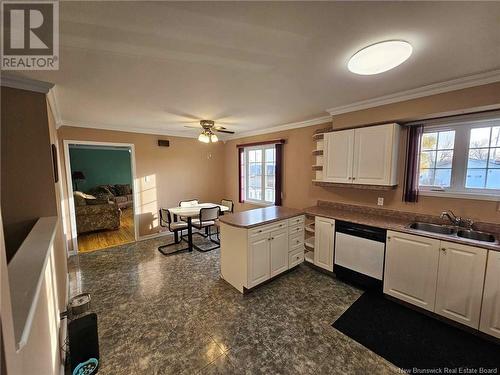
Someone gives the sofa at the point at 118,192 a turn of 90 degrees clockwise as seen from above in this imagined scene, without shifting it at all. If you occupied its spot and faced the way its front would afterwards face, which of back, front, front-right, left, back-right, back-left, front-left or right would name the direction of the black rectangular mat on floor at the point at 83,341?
back-left

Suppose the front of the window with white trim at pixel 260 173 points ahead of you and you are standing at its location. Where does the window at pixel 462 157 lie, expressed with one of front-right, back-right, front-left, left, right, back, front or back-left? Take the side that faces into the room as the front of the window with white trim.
left

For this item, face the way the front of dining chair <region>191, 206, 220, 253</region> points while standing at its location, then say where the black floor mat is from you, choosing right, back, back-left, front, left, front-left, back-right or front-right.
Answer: back

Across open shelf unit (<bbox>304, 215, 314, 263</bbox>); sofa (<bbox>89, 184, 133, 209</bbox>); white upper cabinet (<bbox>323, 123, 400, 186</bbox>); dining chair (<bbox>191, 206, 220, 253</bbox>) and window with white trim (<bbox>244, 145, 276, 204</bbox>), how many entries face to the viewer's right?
0

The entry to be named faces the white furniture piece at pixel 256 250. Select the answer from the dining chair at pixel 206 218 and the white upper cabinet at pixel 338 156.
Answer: the white upper cabinet

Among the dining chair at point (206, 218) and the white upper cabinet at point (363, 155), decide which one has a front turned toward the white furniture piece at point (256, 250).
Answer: the white upper cabinet

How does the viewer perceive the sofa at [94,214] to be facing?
facing to the right of the viewer

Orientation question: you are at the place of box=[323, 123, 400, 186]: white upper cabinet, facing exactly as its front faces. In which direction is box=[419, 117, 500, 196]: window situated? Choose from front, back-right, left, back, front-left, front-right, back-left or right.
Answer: back-left

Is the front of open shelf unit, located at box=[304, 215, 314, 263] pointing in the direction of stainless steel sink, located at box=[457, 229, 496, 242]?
no

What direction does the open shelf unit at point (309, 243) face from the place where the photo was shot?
facing the viewer and to the left of the viewer

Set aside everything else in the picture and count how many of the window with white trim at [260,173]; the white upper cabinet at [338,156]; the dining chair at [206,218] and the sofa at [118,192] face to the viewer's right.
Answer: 0

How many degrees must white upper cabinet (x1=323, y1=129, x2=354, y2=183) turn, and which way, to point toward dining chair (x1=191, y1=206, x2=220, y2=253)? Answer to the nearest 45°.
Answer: approximately 45° to its right

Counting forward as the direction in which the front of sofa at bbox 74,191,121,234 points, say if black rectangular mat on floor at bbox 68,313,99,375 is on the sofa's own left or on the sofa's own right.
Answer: on the sofa's own right

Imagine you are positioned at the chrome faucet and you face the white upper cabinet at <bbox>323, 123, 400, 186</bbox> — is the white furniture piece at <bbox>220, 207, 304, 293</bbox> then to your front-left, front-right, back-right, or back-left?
front-left

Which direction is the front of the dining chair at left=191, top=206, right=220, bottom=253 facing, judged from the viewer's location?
facing away from the viewer and to the left of the viewer

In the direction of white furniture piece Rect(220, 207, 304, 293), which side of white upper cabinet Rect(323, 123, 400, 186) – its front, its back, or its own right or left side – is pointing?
front
